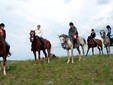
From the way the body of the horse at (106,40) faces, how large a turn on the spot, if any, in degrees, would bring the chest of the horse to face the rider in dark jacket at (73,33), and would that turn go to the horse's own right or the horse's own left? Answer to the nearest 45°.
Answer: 0° — it already faces them

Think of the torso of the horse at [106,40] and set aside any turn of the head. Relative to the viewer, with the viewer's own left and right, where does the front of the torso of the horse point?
facing the viewer and to the left of the viewer

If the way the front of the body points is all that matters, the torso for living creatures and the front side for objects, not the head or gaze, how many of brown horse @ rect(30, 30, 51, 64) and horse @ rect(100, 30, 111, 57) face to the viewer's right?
0

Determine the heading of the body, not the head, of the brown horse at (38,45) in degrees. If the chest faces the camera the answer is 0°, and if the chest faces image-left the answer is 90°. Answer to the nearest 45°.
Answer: approximately 45°

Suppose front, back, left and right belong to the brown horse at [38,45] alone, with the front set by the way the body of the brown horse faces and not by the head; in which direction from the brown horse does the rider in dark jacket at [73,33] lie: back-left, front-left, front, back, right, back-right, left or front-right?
back-left
